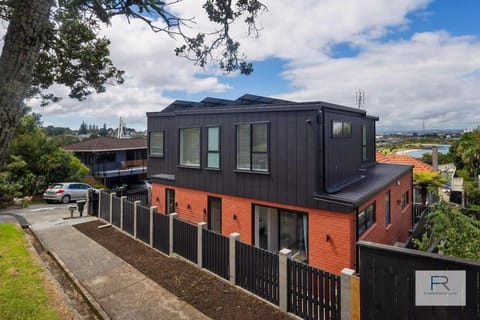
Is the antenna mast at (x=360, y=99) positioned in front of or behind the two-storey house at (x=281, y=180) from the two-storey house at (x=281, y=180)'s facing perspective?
behind

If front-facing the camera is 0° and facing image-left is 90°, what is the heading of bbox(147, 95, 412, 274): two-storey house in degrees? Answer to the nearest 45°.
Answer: approximately 45°

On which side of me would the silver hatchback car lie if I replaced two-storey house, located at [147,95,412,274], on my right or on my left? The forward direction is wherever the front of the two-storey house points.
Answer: on my right

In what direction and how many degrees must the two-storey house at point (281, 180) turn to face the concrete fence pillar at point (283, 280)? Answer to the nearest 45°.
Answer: approximately 45° to its left

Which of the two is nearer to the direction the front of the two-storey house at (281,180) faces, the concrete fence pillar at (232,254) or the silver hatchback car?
the concrete fence pillar

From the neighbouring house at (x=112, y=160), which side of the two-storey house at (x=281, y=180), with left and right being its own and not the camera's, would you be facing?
right

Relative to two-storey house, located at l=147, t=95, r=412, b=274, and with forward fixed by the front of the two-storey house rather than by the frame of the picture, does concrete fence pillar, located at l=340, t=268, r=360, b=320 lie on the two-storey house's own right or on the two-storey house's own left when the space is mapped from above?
on the two-storey house's own left

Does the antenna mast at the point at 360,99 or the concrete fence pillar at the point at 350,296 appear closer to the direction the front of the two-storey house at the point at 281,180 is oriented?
the concrete fence pillar
